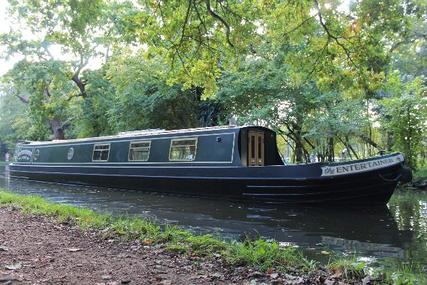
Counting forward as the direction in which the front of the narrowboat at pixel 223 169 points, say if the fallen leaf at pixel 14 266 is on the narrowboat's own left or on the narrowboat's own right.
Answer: on the narrowboat's own right
